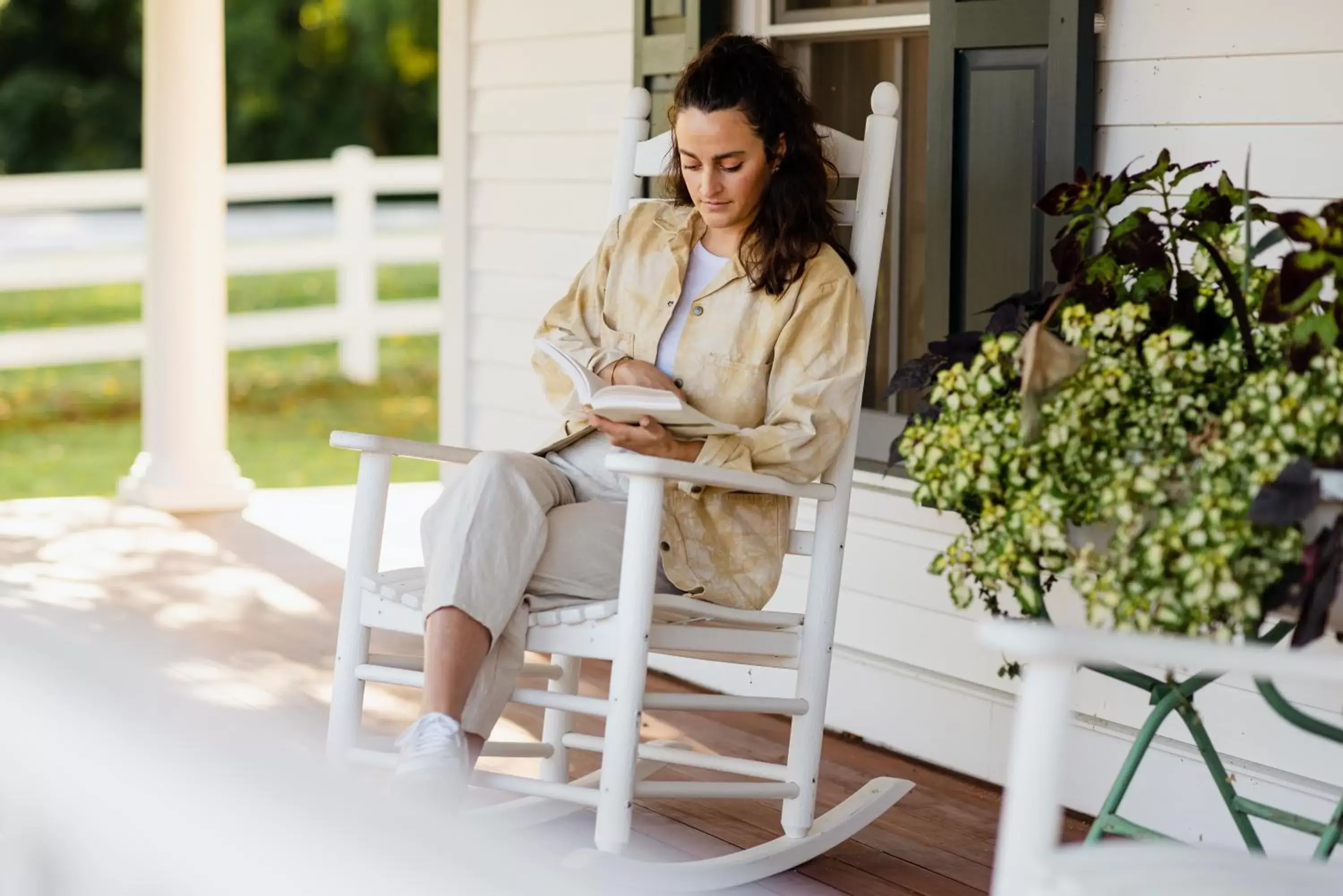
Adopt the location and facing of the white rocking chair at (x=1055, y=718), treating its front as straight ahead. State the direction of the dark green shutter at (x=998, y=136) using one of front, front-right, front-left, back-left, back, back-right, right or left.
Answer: right

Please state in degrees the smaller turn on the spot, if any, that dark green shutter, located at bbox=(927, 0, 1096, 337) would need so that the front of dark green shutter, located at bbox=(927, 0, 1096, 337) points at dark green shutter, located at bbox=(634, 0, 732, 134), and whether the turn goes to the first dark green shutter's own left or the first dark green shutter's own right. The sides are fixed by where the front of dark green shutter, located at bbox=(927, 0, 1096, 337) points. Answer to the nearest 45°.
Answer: approximately 90° to the first dark green shutter's own right

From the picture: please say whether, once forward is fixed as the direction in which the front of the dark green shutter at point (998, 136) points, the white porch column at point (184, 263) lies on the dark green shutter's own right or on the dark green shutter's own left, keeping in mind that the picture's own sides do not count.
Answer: on the dark green shutter's own right

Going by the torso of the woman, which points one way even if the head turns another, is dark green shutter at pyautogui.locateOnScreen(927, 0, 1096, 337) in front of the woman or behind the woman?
behind

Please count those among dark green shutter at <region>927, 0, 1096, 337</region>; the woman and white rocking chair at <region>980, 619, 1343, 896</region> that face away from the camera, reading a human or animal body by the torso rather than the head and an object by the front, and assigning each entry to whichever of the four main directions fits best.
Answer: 0

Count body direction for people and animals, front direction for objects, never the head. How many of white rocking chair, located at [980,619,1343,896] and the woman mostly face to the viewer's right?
0

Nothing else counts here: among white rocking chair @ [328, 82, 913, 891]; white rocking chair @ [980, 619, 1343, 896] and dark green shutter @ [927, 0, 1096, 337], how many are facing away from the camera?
0

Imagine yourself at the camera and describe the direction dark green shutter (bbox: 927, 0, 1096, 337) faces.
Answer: facing the viewer and to the left of the viewer

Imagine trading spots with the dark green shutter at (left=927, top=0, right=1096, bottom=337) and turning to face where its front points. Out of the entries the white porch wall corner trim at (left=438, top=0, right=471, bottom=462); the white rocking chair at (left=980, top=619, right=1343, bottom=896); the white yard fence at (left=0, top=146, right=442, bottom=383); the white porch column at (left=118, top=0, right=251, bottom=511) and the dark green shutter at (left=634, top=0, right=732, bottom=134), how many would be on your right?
4

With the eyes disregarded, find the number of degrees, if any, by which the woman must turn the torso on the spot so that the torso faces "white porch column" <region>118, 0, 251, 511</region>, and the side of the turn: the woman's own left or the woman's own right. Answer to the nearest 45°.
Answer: approximately 90° to the woman's own right

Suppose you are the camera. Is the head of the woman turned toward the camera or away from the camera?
toward the camera

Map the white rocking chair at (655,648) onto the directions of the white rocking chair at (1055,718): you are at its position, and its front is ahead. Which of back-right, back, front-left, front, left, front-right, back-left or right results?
front-right

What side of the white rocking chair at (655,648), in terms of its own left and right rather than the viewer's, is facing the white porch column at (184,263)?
right

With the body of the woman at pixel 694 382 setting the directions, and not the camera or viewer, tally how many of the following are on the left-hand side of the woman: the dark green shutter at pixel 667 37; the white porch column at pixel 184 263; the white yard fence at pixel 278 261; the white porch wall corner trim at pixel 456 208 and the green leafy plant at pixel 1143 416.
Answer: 1
